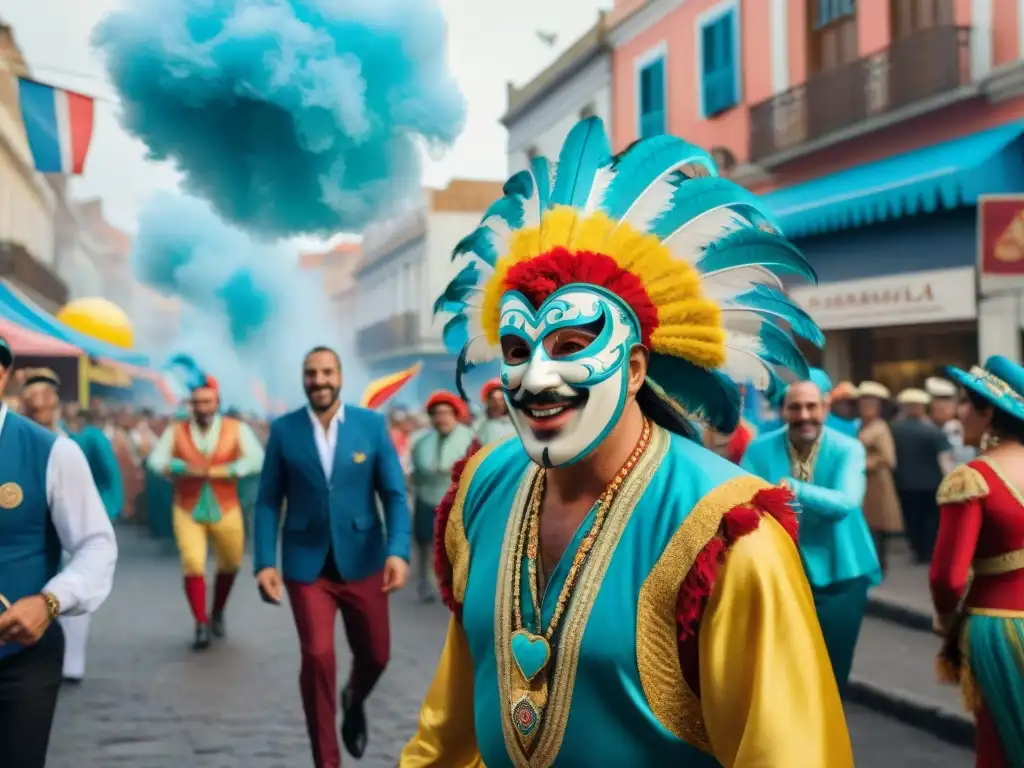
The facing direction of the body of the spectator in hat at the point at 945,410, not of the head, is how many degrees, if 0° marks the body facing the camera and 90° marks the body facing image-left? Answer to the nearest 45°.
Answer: approximately 45°

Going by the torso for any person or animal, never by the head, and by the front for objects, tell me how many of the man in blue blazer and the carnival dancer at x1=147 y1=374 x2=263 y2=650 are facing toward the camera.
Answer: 2

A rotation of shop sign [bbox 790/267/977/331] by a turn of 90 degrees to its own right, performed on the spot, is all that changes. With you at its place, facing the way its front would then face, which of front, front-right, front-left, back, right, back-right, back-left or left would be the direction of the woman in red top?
back-left

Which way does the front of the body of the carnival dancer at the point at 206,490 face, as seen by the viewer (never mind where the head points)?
toward the camera

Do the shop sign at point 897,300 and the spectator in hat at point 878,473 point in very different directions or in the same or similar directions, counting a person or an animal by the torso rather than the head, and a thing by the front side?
same or similar directions

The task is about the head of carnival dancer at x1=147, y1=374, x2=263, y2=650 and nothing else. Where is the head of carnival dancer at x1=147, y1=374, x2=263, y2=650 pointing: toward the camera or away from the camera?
toward the camera

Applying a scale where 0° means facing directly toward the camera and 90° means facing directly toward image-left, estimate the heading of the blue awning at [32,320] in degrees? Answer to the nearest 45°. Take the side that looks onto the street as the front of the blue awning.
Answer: approximately 315°

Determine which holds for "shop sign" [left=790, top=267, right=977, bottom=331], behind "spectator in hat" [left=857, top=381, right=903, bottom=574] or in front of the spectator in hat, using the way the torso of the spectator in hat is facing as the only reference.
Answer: behind

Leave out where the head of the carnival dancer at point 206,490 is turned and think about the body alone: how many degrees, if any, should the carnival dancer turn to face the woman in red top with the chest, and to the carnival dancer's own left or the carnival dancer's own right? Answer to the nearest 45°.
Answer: approximately 45° to the carnival dancer's own left

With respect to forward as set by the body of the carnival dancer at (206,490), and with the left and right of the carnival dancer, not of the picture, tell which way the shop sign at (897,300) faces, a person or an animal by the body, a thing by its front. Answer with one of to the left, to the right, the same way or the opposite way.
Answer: to the right

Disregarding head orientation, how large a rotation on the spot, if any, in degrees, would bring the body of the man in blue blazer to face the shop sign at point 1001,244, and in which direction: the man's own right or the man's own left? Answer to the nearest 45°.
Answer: approximately 90° to the man's own left

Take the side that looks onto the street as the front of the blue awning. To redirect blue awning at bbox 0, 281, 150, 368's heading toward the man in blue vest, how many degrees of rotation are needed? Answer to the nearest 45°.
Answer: approximately 45° to its right

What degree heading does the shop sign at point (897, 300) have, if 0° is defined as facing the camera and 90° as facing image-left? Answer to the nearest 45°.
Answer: approximately 45°

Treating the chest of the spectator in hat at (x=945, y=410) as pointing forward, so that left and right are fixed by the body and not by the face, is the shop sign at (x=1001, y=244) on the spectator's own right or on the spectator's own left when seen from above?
on the spectator's own left
